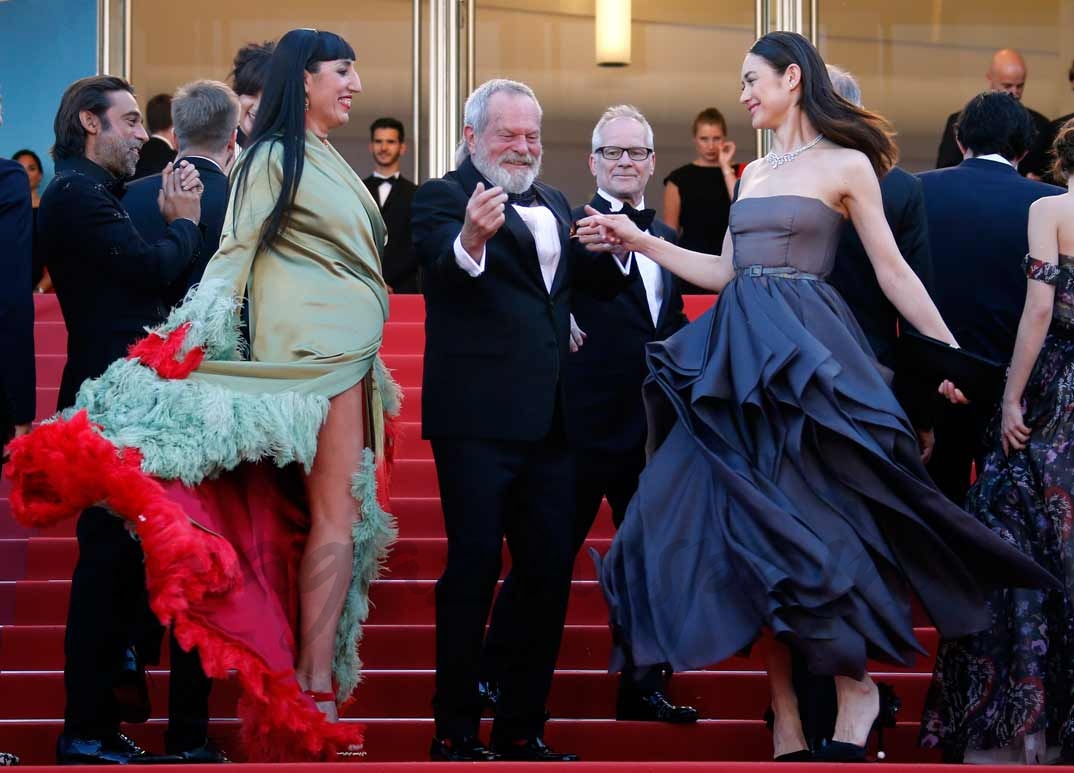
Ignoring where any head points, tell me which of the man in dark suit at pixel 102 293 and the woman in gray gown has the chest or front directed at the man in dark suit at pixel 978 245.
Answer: the man in dark suit at pixel 102 293

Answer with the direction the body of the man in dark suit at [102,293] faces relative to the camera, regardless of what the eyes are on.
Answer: to the viewer's right

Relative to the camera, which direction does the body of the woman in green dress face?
to the viewer's right

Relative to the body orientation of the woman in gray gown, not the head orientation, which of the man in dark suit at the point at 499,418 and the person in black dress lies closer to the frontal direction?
the man in dark suit

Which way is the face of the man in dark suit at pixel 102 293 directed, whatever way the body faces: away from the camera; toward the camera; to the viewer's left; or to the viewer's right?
to the viewer's right

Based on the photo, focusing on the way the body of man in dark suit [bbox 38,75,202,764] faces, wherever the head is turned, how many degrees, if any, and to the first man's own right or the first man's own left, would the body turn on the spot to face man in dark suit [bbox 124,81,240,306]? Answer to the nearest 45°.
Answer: approximately 45° to the first man's own left

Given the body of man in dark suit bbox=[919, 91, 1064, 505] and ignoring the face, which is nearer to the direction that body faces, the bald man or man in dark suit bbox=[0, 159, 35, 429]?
the bald man

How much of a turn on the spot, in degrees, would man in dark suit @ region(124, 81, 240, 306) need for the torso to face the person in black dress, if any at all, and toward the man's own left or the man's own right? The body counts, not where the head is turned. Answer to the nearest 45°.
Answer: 0° — they already face them

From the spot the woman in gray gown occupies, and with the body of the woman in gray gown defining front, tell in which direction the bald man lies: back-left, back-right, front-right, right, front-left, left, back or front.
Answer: back-right

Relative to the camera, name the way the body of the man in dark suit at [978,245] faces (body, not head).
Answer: away from the camera

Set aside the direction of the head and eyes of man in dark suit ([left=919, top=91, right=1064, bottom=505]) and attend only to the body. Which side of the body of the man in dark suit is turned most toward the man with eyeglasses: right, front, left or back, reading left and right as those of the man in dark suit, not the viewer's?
left

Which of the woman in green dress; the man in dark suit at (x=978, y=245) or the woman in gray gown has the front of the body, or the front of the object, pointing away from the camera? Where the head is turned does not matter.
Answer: the man in dark suit

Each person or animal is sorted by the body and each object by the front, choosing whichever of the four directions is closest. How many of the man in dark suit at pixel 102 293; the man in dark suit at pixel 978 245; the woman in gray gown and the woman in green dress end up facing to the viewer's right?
2

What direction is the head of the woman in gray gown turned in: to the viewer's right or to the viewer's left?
to the viewer's left
